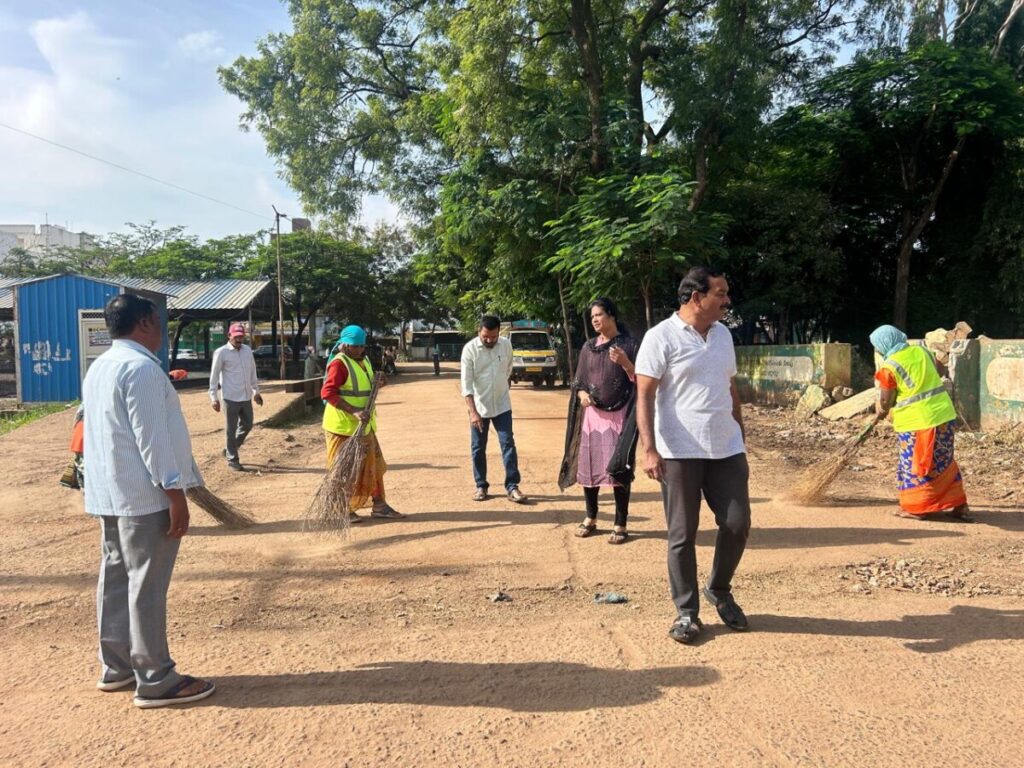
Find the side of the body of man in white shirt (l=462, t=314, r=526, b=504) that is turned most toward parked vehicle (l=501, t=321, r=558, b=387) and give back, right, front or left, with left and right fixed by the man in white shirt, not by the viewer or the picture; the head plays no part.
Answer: back

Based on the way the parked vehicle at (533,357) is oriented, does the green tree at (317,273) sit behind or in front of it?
behind

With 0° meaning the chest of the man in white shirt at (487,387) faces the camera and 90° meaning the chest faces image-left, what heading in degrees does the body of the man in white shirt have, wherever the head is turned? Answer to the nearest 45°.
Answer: approximately 0°

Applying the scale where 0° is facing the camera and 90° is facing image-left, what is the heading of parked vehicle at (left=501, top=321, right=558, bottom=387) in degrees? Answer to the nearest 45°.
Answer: approximately 0°

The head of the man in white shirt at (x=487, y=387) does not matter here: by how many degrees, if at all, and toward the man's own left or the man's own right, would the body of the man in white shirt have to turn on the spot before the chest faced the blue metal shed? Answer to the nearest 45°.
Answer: approximately 135° to the man's own right

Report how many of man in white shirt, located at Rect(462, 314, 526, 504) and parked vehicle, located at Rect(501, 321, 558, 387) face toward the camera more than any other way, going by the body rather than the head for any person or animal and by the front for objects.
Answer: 2

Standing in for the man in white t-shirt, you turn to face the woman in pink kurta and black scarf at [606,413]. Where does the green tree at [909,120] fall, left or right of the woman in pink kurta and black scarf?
right

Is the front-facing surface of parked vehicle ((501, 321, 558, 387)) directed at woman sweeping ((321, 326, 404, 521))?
yes

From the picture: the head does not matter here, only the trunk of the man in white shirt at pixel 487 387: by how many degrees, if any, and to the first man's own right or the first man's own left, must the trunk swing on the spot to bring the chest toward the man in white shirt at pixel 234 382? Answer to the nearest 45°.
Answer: approximately 135° to the first man's own right

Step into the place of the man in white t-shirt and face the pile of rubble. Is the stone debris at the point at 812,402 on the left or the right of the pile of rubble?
left

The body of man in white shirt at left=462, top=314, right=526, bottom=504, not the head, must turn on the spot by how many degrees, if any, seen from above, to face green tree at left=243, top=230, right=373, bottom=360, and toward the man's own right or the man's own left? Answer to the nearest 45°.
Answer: approximately 180°

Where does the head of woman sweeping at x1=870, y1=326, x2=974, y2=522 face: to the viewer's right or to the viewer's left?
to the viewer's left
